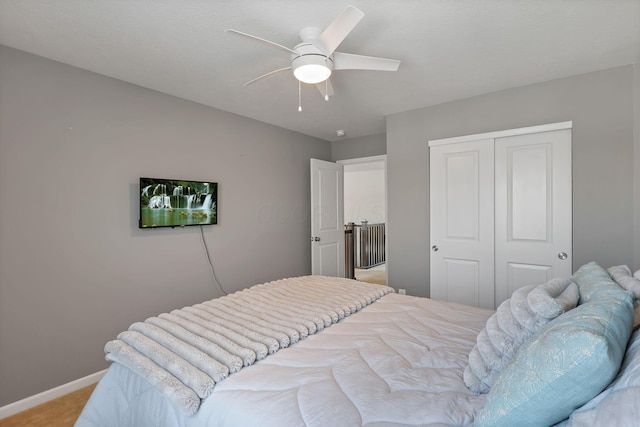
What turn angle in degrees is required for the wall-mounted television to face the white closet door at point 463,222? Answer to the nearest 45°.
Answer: approximately 45° to its left

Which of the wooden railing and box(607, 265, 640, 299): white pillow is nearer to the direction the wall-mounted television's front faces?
the white pillow

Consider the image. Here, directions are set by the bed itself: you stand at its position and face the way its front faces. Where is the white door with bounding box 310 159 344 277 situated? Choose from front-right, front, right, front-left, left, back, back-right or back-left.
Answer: front-right

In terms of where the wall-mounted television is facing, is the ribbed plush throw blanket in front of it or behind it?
in front

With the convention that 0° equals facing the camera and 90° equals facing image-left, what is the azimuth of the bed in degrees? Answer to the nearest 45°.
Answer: approximately 135°

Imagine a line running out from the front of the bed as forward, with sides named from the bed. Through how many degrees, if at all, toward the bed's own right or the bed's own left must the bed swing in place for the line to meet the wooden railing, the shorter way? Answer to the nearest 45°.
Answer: approximately 45° to the bed's own right

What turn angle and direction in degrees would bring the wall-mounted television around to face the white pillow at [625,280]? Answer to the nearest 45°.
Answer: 0° — it already faces it

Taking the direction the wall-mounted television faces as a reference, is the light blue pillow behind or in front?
in front

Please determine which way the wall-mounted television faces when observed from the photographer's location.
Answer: facing the viewer and to the right of the viewer

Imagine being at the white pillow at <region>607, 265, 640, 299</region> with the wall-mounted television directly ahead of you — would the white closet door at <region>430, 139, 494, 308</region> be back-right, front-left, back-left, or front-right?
front-right

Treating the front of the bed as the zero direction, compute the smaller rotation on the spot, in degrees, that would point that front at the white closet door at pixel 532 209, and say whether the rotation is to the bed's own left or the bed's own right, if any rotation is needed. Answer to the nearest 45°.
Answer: approximately 90° to the bed's own right

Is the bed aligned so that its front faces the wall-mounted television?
yes
